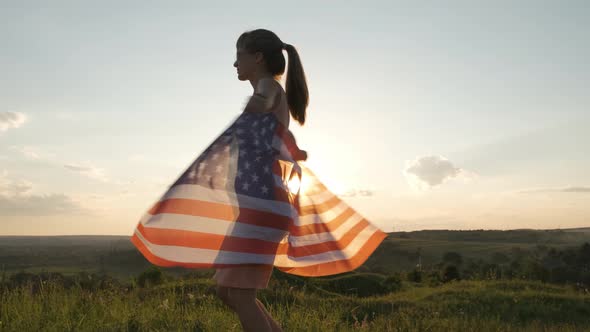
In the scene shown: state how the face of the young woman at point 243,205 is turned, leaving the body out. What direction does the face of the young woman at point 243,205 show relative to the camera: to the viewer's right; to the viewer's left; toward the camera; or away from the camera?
to the viewer's left

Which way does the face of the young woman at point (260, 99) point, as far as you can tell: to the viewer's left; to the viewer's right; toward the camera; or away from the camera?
to the viewer's left

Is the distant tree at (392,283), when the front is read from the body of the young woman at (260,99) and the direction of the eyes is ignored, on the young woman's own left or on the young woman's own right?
on the young woman's own right

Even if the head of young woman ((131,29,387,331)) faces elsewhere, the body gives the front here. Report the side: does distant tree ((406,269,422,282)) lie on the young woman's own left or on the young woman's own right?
on the young woman's own right

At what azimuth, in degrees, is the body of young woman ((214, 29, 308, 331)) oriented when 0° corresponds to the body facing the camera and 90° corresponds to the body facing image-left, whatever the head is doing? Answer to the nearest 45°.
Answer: approximately 90°

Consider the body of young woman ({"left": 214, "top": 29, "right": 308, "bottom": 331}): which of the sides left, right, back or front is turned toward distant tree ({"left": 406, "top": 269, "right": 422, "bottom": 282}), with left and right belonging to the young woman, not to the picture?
right
